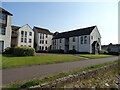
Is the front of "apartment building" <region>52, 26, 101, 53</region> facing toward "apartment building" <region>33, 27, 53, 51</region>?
no

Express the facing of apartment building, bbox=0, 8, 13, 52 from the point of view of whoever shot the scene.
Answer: facing the viewer and to the right of the viewer

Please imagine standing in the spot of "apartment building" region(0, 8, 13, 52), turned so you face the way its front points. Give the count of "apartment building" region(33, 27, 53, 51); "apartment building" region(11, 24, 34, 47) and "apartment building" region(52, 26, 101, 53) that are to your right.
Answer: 0

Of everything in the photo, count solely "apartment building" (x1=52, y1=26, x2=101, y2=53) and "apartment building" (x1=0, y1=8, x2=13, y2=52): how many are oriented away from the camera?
0

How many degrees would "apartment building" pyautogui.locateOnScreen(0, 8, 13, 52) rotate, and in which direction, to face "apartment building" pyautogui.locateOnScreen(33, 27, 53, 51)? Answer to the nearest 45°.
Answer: approximately 90° to its left

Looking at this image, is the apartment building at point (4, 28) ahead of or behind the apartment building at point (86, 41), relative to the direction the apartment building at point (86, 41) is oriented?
ahead
